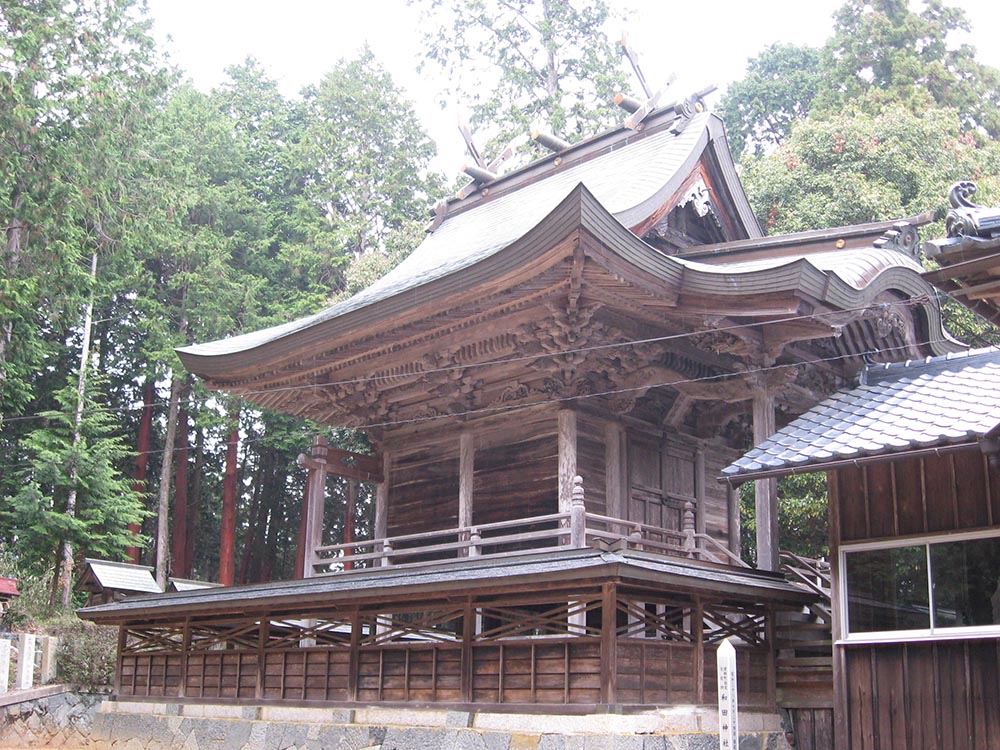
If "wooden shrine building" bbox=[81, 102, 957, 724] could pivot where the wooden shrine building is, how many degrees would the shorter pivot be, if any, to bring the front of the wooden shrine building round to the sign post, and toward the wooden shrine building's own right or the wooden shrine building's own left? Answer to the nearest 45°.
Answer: approximately 45° to the wooden shrine building's own right

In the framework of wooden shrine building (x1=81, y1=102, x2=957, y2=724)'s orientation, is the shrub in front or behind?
behind

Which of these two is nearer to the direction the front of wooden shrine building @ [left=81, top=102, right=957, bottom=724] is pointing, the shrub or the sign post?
the sign post

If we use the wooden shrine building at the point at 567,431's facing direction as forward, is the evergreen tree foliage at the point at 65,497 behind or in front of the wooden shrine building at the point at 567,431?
behind

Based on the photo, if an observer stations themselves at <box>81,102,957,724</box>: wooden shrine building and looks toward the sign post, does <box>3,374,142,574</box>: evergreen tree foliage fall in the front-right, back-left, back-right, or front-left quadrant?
back-right

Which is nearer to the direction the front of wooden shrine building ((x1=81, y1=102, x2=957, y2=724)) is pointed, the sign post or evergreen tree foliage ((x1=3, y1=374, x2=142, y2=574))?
the sign post

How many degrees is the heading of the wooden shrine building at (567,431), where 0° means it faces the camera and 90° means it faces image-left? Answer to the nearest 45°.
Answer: approximately 315°
